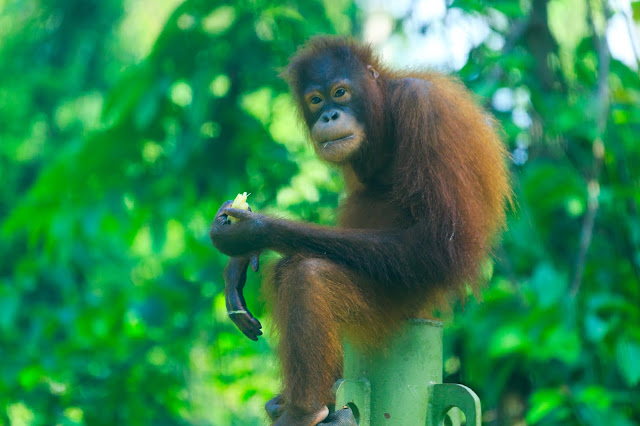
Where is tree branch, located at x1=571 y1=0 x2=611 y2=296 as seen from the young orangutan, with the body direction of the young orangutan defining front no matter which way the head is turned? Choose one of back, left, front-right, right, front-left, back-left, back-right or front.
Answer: back-right

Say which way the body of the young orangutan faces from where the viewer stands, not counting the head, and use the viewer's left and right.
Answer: facing to the left of the viewer

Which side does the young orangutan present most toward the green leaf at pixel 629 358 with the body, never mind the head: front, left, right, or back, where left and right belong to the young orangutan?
back
